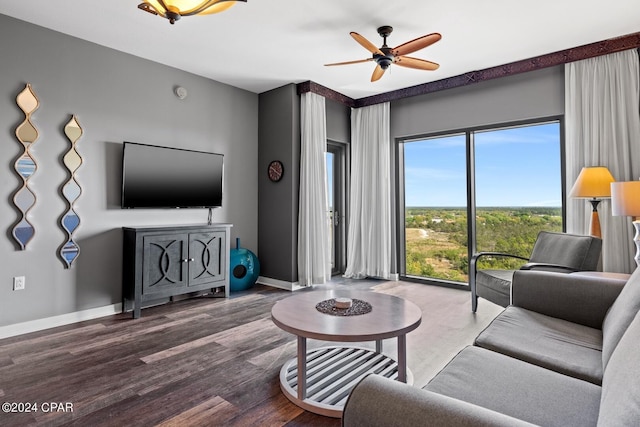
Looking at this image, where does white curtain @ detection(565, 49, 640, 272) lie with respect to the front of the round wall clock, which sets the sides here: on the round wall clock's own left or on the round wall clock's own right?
on the round wall clock's own left

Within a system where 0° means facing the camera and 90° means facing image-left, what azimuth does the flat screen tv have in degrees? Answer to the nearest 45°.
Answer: approximately 315°

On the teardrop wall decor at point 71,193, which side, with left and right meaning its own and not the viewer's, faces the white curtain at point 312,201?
left

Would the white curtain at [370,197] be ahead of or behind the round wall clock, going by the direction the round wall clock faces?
behind

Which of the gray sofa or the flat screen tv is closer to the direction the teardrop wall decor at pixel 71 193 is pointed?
the gray sofa

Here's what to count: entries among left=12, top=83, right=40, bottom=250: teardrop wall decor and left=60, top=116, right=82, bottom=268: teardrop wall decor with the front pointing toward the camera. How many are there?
2

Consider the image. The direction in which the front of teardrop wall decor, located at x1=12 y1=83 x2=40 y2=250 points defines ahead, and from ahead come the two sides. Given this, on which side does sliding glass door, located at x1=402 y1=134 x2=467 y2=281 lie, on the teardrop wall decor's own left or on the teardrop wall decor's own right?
on the teardrop wall decor's own left

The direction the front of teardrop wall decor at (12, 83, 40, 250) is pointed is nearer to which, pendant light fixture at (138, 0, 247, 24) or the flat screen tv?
the pendant light fixture
